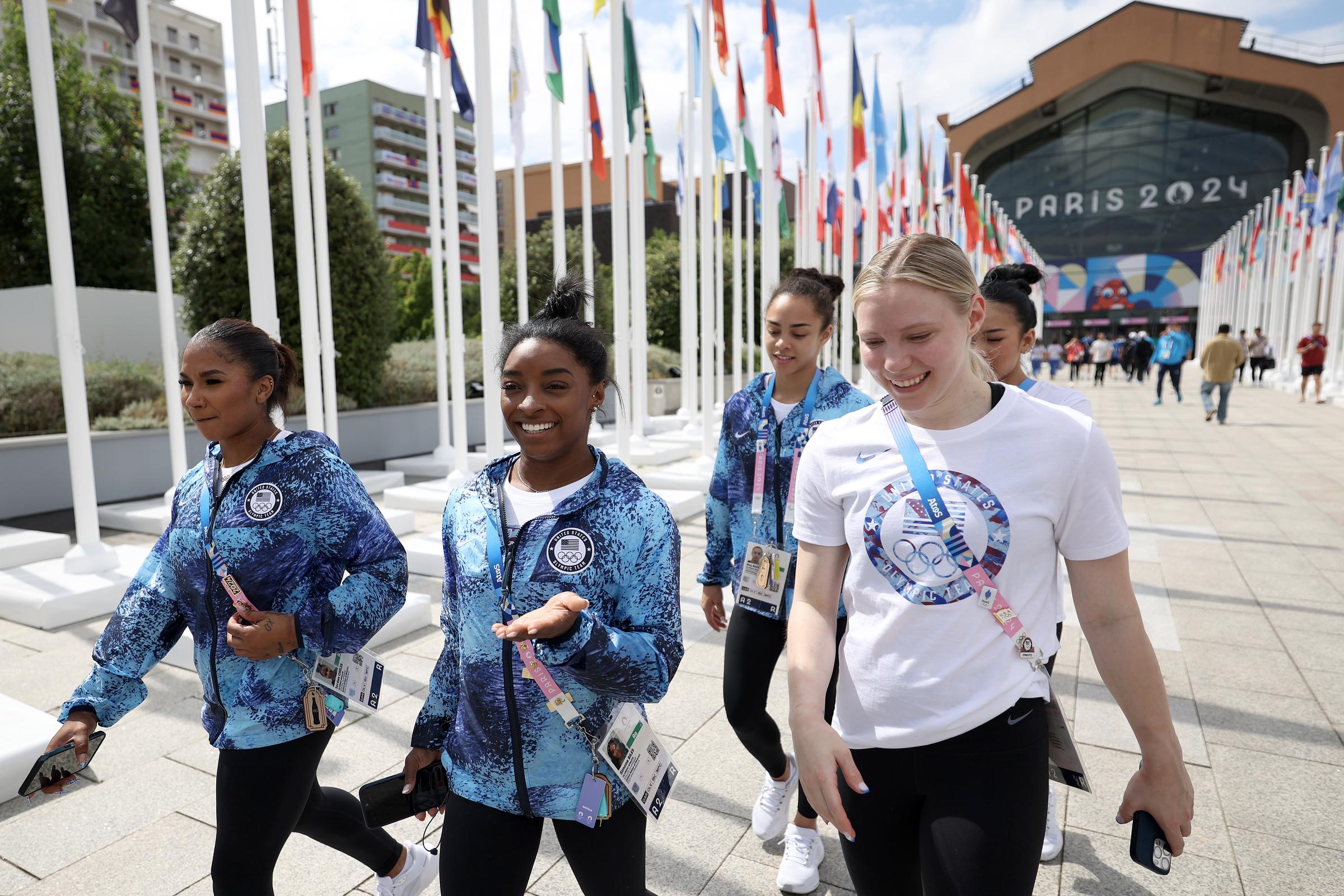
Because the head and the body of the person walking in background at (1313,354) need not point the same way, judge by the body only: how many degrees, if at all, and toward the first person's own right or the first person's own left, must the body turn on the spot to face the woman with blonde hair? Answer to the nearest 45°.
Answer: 0° — they already face them

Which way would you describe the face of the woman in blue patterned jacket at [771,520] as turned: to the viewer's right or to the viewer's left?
to the viewer's left

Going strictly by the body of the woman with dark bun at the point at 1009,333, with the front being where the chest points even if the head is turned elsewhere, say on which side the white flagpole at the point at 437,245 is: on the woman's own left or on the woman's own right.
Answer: on the woman's own right

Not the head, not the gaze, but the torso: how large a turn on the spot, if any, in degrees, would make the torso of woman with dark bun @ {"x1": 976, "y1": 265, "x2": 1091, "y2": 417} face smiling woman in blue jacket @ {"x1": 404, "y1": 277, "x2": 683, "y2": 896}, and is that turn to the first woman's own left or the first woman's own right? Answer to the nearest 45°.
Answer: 0° — they already face them

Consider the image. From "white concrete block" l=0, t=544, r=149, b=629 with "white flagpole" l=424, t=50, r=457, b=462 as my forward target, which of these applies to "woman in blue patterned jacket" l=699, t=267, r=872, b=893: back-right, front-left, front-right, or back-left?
back-right

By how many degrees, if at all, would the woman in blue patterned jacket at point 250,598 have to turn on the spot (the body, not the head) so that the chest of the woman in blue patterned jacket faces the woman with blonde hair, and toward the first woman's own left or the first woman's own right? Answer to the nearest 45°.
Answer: approximately 90° to the first woman's own left

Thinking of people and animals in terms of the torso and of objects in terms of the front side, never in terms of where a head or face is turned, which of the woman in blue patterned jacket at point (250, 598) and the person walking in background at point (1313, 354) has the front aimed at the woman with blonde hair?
the person walking in background

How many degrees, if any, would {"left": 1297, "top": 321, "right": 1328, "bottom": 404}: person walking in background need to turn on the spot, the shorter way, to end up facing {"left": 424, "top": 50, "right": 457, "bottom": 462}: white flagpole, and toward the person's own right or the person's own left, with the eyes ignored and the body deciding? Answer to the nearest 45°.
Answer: approximately 45° to the person's own right

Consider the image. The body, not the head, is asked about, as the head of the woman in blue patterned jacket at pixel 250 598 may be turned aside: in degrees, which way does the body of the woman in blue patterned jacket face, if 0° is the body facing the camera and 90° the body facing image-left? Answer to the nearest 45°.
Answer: approximately 45°
